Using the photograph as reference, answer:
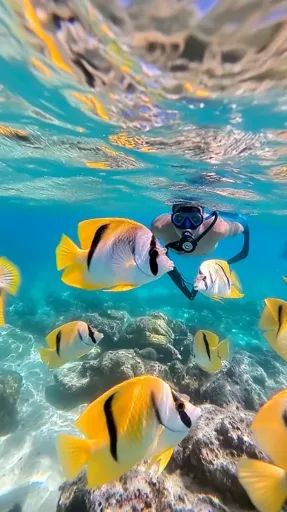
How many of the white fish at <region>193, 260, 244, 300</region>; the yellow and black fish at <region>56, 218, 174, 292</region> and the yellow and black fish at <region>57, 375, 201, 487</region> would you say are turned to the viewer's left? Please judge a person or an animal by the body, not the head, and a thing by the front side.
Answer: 1

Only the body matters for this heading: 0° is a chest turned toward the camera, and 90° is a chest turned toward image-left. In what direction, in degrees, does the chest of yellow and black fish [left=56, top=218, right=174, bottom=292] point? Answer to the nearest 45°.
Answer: approximately 270°

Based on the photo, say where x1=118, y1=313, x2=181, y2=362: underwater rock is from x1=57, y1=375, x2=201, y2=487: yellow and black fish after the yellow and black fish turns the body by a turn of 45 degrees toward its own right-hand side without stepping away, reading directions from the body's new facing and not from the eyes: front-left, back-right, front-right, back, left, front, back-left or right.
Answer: back-left

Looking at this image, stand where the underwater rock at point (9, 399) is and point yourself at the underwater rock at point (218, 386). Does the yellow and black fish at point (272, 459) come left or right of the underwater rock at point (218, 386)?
right

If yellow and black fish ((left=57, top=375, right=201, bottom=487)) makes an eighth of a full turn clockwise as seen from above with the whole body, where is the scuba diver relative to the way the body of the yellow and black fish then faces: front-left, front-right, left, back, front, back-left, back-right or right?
back-left

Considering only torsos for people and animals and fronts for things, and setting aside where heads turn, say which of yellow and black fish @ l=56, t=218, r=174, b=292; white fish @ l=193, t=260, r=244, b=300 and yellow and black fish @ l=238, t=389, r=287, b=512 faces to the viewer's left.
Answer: the white fish

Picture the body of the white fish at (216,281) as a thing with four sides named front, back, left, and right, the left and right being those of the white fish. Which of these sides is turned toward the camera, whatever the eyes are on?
left

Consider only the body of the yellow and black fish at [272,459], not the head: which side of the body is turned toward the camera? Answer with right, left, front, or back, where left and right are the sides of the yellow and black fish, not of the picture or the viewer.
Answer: right

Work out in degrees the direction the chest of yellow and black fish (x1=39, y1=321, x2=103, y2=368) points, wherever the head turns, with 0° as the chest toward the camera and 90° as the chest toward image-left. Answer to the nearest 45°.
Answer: approximately 270°

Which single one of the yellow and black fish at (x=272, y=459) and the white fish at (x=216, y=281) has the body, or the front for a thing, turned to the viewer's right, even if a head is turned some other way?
the yellow and black fish
